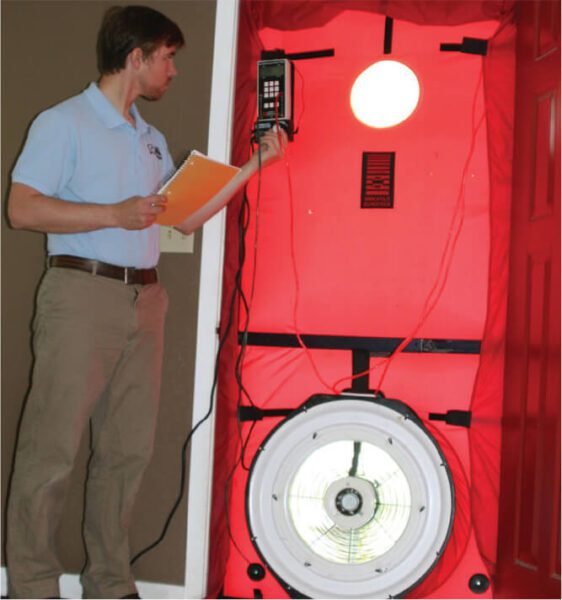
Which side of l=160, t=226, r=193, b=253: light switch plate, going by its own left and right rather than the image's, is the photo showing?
front

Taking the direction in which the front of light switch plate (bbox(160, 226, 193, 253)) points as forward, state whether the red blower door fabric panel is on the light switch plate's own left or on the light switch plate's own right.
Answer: on the light switch plate's own left

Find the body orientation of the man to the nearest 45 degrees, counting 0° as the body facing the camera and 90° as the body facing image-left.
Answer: approximately 315°

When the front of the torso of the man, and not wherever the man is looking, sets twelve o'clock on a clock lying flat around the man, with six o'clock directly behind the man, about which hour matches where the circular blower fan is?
The circular blower fan is roughly at 11 o'clock from the man.

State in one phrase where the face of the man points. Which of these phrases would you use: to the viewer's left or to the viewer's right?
to the viewer's right

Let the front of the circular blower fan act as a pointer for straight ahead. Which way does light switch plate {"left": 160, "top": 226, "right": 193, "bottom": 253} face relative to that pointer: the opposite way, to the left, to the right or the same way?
the same way

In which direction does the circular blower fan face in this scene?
toward the camera

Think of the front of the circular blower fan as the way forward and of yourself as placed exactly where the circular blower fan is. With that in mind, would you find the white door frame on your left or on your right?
on your right

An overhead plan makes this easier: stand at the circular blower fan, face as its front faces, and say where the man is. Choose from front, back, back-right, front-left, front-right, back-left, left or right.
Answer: right

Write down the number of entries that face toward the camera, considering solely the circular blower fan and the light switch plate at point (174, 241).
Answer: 2
